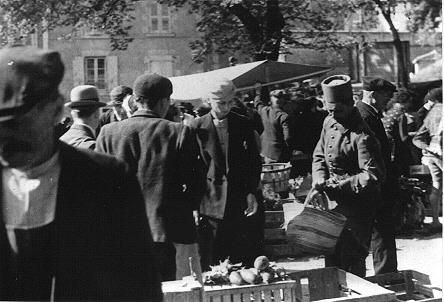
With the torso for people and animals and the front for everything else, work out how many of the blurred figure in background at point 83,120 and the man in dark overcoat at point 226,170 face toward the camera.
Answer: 1

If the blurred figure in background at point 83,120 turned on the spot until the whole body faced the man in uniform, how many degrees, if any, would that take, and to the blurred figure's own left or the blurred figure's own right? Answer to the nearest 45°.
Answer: approximately 45° to the blurred figure's own right

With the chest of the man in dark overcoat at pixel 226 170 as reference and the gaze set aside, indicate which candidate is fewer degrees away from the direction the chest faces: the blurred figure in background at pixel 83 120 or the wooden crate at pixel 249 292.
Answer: the wooden crate

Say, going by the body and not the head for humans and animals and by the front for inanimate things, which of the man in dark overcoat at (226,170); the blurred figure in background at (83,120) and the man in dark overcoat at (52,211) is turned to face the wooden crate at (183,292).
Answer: the man in dark overcoat at (226,170)

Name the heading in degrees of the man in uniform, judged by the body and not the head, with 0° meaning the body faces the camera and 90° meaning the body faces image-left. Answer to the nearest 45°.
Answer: approximately 45°

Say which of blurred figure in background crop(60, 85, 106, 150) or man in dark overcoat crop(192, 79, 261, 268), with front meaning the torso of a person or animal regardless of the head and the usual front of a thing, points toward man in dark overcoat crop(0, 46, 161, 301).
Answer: man in dark overcoat crop(192, 79, 261, 268)

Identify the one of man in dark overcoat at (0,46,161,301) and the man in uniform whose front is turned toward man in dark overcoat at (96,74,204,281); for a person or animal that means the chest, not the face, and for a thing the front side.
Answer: the man in uniform

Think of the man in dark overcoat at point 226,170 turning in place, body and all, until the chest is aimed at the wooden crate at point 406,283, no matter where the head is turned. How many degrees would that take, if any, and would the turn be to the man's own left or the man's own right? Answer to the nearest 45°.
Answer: approximately 45° to the man's own left
